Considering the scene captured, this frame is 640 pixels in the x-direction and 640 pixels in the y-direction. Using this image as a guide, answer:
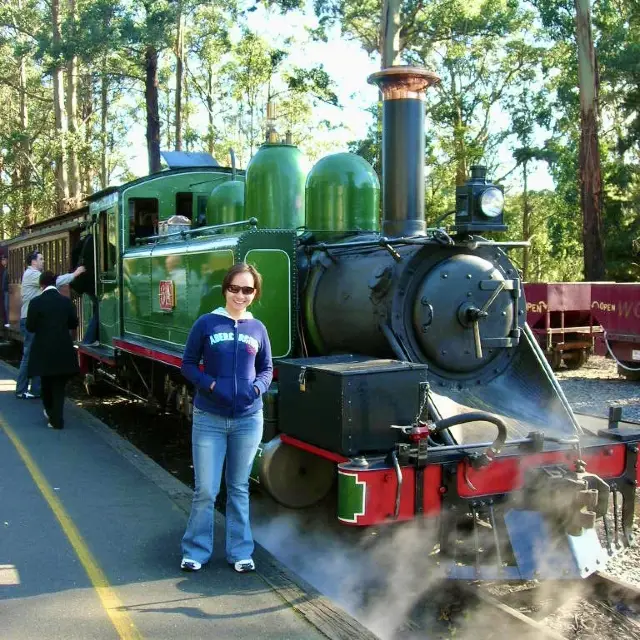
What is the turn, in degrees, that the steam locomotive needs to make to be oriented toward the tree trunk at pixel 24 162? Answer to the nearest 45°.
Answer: approximately 180°

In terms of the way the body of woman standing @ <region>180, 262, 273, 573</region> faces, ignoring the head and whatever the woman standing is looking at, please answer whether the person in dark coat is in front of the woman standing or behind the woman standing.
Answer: behind

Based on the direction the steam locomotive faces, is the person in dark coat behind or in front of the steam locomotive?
behind

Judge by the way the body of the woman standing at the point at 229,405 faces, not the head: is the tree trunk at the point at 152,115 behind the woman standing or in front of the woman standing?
behind

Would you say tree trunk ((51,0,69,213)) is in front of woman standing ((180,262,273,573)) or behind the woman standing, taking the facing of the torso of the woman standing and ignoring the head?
behind

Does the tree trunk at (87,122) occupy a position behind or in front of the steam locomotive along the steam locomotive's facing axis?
behind

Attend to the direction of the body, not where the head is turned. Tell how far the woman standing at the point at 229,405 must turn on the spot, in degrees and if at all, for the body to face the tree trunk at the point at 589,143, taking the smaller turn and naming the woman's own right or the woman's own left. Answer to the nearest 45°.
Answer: approximately 135° to the woman's own left

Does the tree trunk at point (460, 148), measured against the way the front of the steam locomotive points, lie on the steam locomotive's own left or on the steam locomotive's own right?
on the steam locomotive's own left

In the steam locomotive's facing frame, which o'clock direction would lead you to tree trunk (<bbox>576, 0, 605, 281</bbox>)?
The tree trunk is roughly at 8 o'clock from the steam locomotive.

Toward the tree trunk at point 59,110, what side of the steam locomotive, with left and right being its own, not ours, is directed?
back

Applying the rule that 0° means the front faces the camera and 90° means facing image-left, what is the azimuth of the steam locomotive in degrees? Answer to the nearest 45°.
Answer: approximately 315°
